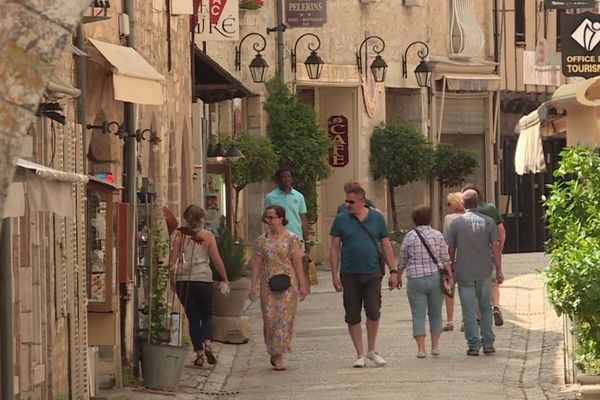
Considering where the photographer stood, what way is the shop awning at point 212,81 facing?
facing to the right of the viewer

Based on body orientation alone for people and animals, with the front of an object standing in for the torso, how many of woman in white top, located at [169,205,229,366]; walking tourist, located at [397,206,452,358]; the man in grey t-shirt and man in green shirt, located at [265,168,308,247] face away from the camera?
3

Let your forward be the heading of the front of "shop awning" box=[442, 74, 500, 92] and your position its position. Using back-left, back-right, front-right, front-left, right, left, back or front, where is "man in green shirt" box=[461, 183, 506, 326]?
front

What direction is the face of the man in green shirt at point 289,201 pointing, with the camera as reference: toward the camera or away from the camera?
toward the camera

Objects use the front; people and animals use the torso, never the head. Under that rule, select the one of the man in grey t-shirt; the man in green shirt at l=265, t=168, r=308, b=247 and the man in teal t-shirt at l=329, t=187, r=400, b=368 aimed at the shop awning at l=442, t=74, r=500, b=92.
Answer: the man in grey t-shirt

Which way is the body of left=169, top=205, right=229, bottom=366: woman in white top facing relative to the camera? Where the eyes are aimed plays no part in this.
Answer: away from the camera

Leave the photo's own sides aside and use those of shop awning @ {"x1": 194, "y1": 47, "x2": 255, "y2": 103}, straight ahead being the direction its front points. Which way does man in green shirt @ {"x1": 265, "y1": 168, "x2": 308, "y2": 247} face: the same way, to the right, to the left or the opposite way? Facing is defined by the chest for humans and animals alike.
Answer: to the right

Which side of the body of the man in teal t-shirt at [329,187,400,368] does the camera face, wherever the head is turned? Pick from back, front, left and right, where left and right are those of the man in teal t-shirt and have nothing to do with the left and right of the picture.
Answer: front

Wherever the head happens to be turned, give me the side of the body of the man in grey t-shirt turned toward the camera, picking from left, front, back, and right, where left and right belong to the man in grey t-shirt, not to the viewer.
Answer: back

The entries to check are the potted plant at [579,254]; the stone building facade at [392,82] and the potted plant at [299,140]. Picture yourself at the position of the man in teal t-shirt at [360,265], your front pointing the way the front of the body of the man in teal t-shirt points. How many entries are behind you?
2

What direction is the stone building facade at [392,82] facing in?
toward the camera
